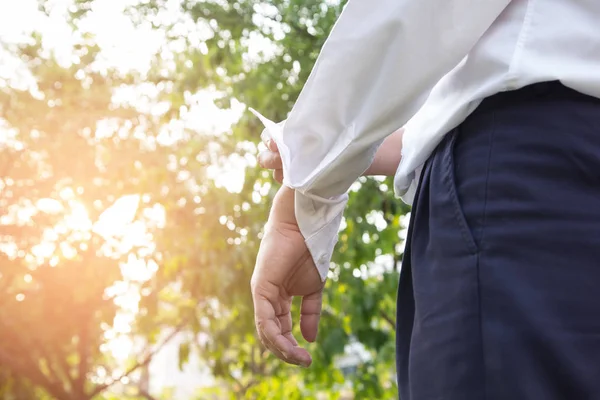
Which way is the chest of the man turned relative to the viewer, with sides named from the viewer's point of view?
facing away from the viewer and to the left of the viewer

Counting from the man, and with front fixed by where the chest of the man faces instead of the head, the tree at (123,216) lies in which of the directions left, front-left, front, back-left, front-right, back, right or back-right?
front

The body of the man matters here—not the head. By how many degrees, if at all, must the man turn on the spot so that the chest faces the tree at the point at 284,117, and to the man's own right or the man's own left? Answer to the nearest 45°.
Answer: approximately 45° to the man's own right
